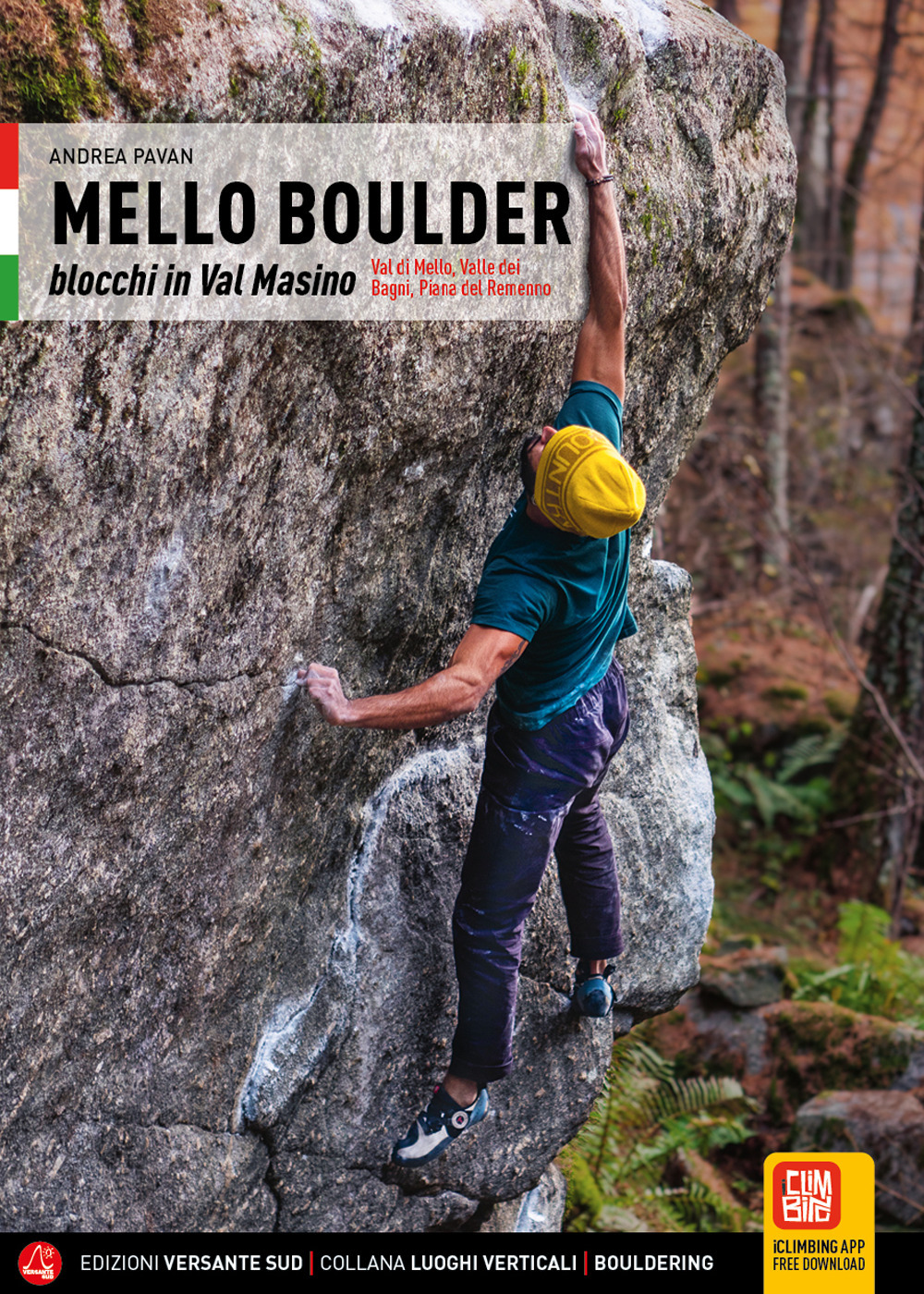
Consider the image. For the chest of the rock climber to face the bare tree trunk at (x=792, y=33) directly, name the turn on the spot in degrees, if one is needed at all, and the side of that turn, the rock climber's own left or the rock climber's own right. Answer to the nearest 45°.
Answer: approximately 45° to the rock climber's own right

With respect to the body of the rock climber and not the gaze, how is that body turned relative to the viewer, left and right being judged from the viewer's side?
facing away from the viewer and to the left of the viewer

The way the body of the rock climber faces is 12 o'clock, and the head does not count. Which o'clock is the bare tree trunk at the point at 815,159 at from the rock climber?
The bare tree trunk is roughly at 2 o'clock from the rock climber.

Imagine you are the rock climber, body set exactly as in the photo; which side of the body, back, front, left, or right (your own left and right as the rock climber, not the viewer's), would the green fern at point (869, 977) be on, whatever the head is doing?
right

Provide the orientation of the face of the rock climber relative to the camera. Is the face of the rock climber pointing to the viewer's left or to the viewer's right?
to the viewer's left

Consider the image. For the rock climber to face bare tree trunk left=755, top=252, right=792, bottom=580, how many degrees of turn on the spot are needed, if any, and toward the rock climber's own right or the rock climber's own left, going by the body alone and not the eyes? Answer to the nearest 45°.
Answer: approximately 45° to the rock climber's own right
